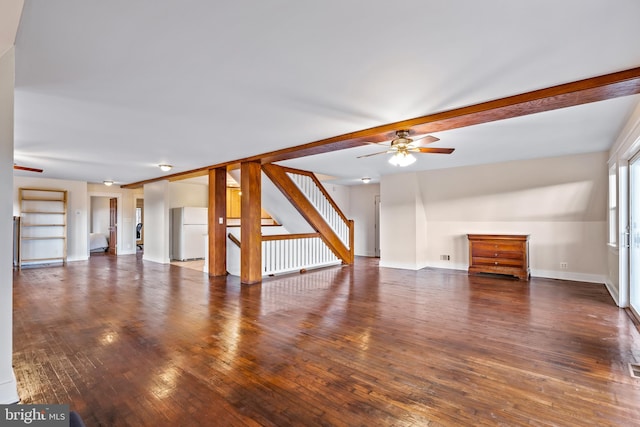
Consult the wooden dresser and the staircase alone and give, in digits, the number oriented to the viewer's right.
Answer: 1

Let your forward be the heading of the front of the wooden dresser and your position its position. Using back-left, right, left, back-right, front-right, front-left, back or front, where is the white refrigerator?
front-right

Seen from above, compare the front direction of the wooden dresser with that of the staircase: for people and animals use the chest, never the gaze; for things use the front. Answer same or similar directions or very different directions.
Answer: very different directions

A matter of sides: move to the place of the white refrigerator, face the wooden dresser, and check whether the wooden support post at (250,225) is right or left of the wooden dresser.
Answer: right

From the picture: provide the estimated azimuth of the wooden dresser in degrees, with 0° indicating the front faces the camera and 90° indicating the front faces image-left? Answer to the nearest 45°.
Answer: approximately 45°

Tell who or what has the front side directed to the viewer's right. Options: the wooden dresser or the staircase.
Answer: the staircase

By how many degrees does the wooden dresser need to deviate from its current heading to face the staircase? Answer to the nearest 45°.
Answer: approximately 45° to its right

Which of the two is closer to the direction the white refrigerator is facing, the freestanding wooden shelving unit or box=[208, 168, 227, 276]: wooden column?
the wooden column

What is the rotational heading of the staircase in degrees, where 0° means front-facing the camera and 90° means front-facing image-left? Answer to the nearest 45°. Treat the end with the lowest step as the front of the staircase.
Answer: approximately 270°

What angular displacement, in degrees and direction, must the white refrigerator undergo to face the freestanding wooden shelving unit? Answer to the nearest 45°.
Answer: approximately 135° to its right
